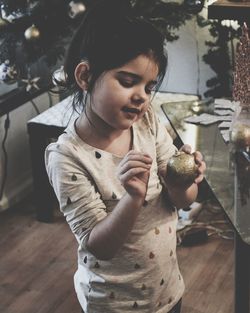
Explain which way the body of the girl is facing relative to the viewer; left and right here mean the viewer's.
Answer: facing the viewer and to the right of the viewer

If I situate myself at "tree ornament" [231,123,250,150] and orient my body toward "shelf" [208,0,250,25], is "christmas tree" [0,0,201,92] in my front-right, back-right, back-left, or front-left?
front-left

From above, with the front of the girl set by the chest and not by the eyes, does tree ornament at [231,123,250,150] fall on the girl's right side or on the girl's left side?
on the girl's left side

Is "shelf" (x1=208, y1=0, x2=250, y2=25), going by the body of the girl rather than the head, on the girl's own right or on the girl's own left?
on the girl's own left

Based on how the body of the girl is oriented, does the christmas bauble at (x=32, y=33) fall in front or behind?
behind

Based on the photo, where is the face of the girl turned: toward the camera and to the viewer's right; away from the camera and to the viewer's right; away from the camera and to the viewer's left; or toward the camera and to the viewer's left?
toward the camera and to the viewer's right
